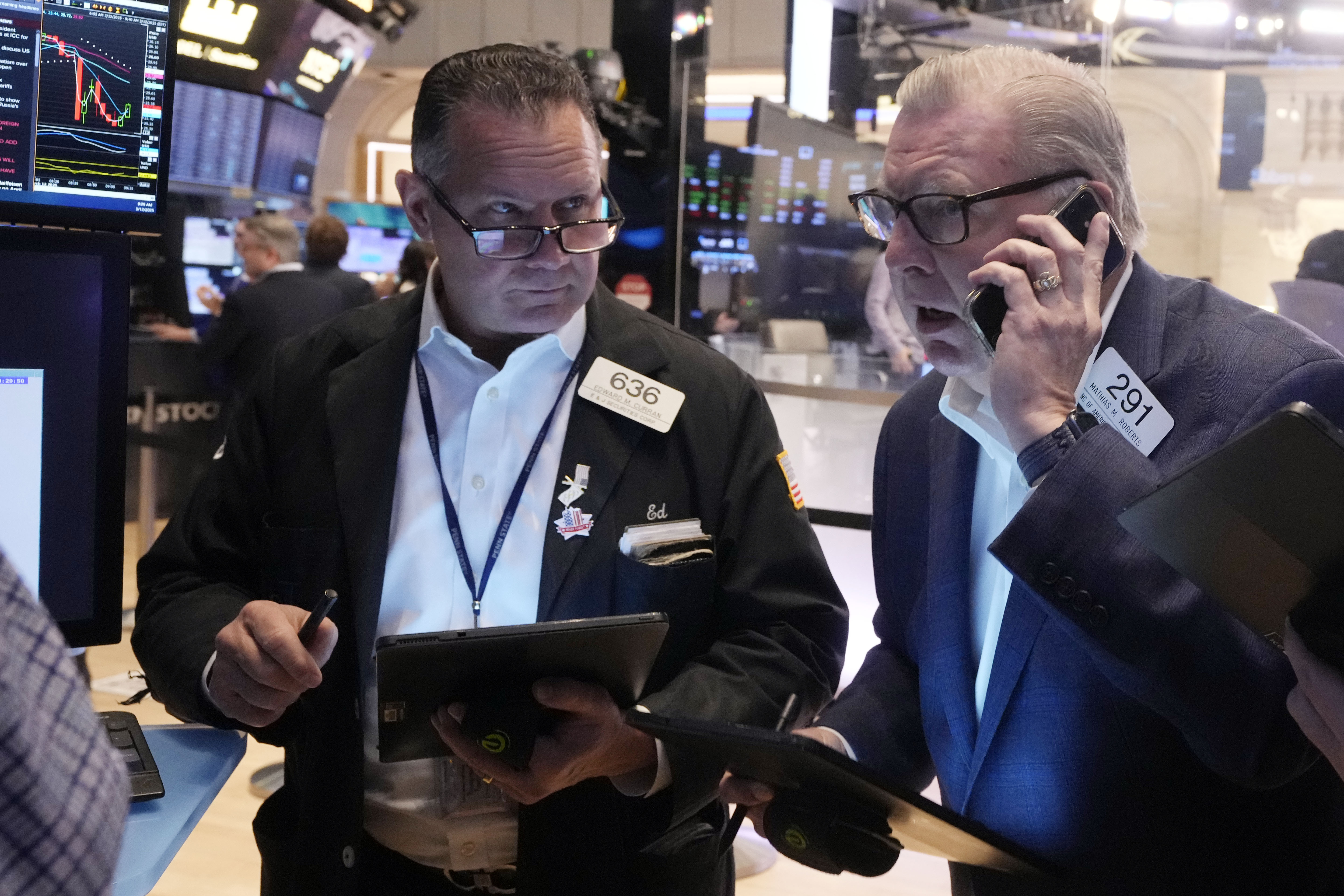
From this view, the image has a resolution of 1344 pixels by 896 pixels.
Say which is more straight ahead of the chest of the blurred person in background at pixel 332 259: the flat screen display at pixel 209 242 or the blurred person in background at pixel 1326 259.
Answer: the flat screen display

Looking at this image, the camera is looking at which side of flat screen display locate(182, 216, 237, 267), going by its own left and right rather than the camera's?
front

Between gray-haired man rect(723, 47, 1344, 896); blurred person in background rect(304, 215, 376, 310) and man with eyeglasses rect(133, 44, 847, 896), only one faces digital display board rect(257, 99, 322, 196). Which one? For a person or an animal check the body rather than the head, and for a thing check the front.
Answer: the blurred person in background

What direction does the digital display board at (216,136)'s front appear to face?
toward the camera

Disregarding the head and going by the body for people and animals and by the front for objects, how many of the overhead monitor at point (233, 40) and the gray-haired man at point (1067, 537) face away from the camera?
0

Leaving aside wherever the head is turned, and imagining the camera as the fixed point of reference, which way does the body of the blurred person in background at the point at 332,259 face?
away from the camera

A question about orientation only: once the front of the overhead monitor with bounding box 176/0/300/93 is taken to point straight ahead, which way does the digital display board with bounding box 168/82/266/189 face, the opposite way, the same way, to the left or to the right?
the same way

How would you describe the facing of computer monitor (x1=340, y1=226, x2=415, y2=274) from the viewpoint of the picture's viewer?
facing the viewer

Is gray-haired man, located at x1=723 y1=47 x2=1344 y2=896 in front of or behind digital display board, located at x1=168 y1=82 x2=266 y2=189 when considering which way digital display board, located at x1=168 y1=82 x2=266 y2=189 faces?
in front

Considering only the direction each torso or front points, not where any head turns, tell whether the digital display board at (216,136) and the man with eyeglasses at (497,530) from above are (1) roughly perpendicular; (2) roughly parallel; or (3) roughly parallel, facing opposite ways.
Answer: roughly parallel

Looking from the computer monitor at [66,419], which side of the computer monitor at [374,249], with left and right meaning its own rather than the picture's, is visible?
front

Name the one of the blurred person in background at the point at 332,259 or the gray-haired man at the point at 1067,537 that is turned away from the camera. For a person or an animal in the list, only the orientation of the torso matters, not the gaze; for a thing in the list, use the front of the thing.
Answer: the blurred person in background

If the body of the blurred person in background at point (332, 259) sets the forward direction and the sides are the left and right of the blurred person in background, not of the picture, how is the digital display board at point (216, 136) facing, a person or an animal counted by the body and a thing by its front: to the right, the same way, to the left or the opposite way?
the opposite way

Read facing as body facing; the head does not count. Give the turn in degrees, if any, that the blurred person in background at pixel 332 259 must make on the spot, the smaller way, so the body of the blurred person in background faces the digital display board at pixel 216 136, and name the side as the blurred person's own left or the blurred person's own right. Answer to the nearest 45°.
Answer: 0° — they already face it

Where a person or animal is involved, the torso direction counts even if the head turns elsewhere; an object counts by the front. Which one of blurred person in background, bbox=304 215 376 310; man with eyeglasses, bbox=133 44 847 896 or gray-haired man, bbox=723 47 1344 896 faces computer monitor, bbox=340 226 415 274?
the blurred person in background
